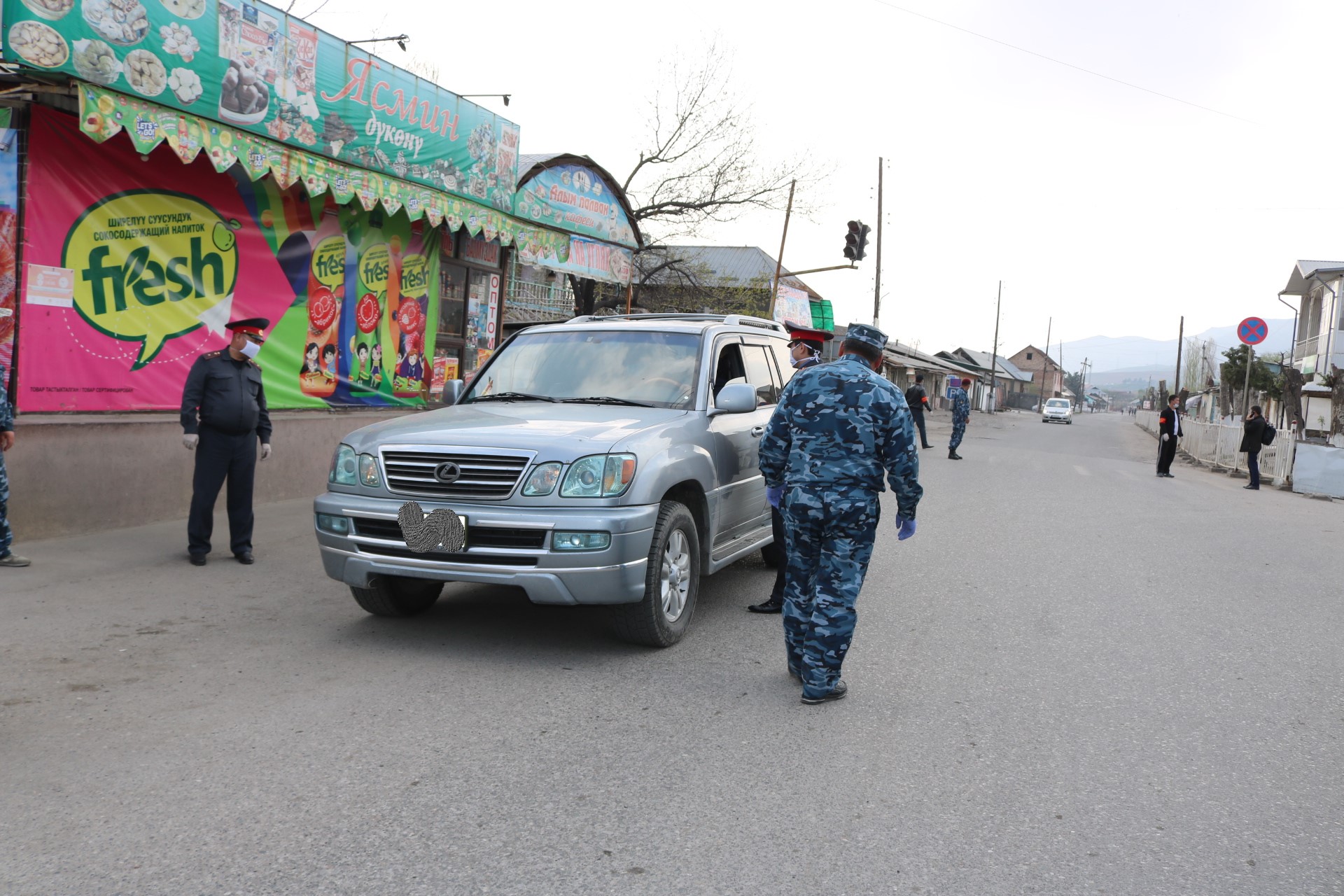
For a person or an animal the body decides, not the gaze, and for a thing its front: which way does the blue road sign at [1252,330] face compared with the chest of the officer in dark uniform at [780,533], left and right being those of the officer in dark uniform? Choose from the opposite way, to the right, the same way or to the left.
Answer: to the left

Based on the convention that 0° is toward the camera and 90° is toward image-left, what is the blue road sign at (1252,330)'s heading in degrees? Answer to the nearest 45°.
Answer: approximately 0°

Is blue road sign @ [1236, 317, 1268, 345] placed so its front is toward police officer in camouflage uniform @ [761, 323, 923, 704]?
yes

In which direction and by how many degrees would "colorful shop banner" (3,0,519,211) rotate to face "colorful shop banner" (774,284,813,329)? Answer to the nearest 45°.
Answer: approximately 90° to its left

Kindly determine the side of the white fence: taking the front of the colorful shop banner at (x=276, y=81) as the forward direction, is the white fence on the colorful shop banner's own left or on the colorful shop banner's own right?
on the colorful shop banner's own left

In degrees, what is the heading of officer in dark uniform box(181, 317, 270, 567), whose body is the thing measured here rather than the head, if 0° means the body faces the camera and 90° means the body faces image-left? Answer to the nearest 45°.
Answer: approximately 315°

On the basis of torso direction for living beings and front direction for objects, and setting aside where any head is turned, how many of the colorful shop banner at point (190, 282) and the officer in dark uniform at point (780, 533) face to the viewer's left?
1

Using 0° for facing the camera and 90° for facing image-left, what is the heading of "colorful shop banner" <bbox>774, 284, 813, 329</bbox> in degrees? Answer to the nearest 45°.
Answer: approximately 0°

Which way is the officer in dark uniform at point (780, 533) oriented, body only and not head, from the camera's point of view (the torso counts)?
to the viewer's left

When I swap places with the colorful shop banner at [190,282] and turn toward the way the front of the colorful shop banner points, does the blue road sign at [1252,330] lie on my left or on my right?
on my left

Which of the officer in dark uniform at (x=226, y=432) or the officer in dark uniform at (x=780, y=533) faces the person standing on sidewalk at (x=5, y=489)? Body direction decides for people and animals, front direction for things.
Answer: the officer in dark uniform at (x=780, y=533)

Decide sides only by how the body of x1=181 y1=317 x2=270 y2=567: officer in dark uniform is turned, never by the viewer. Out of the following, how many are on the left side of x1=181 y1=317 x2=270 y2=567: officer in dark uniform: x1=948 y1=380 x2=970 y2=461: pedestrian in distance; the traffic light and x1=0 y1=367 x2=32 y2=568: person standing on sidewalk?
2

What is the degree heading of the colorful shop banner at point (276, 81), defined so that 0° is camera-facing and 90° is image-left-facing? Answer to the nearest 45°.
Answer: approximately 315°
